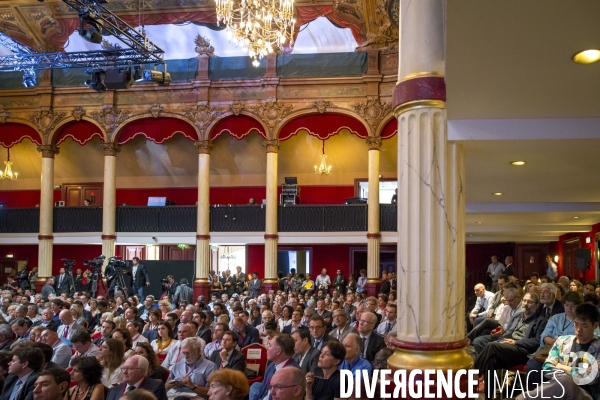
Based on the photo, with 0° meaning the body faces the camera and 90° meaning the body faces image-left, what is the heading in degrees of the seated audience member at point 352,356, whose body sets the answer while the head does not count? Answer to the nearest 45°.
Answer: approximately 45°

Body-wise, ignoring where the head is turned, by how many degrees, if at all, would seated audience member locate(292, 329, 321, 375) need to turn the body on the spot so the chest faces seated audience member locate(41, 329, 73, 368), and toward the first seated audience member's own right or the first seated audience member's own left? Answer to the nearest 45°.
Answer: approximately 45° to the first seated audience member's own right

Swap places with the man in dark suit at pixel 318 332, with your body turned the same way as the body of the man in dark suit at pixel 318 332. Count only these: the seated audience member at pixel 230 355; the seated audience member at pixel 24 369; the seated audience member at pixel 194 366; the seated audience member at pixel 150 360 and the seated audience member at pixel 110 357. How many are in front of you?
5

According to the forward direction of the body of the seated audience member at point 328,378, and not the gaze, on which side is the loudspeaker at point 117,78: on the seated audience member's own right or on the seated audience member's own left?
on the seated audience member's own right

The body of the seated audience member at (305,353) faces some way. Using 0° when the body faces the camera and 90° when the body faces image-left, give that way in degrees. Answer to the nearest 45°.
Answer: approximately 45°

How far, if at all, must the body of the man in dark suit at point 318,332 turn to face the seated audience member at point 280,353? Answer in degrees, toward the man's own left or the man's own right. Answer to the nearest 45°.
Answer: approximately 45° to the man's own left

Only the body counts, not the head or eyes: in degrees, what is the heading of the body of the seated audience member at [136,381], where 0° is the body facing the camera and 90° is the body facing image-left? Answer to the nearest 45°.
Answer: approximately 45°

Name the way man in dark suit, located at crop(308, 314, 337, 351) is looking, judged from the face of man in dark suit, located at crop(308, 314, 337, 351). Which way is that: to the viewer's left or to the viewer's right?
to the viewer's left

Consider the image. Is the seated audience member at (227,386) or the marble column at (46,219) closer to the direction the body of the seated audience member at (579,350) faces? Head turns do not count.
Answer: the seated audience member

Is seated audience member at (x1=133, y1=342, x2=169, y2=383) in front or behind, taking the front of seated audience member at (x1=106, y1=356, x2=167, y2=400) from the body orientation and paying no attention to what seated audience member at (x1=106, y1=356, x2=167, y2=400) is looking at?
behind

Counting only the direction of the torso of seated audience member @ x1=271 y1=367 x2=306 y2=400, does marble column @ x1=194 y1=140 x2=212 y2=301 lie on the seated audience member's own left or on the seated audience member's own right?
on the seated audience member's own right

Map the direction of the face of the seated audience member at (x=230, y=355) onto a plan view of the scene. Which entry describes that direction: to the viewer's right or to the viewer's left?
to the viewer's left
